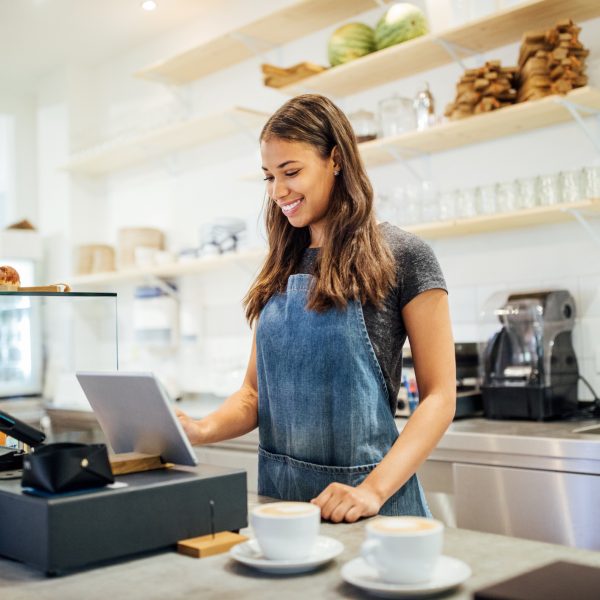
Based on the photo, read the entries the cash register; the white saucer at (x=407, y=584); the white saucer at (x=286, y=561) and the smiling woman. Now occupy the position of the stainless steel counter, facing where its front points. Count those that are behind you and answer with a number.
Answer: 0

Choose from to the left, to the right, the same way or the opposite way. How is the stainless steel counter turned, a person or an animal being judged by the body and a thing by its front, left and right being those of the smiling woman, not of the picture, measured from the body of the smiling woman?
the same way

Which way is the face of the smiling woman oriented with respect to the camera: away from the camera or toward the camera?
toward the camera

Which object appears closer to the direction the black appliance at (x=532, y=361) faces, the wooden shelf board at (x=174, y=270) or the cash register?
the cash register

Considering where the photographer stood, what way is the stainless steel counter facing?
facing the viewer and to the left of the viewer

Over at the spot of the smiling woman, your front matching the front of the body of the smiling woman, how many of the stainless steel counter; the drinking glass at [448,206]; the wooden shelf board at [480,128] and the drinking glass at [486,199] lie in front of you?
0

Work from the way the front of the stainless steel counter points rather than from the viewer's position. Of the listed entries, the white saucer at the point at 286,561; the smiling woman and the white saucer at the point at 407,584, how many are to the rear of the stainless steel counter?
0

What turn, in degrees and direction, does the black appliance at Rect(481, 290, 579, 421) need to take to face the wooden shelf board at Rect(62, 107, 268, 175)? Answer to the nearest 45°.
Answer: approximately 90° to its right

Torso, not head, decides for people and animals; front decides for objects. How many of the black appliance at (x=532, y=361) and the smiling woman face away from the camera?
0

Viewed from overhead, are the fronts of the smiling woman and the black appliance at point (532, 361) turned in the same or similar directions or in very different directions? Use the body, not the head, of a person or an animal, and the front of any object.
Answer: same or similar directions

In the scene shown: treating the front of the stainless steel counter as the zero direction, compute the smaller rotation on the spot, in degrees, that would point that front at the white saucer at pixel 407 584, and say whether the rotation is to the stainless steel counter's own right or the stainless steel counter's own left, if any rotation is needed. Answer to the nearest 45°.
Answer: approximately 45° to the stainless steel counter's own left

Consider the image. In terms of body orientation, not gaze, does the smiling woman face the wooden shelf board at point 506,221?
no

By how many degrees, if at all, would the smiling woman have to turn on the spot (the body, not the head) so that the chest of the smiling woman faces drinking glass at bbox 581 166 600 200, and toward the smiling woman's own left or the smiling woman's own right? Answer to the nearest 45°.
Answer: approximately 180°

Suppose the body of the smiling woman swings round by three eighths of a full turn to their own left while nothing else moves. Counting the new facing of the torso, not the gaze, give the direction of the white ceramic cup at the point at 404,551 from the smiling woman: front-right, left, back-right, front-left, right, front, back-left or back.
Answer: right

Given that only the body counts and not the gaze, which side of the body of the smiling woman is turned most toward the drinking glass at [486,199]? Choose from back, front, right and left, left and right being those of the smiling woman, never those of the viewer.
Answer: back
